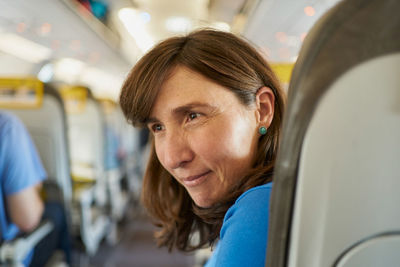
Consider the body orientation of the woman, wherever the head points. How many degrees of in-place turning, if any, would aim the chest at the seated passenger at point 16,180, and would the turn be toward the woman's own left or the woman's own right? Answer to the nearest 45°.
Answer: approximately 90° to the woman's own right

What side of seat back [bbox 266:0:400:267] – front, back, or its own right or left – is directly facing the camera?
back

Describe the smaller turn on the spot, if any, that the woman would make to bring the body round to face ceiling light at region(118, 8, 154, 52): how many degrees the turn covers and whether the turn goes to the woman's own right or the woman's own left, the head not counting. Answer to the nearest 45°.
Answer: approximately 135° to the woman's own right
